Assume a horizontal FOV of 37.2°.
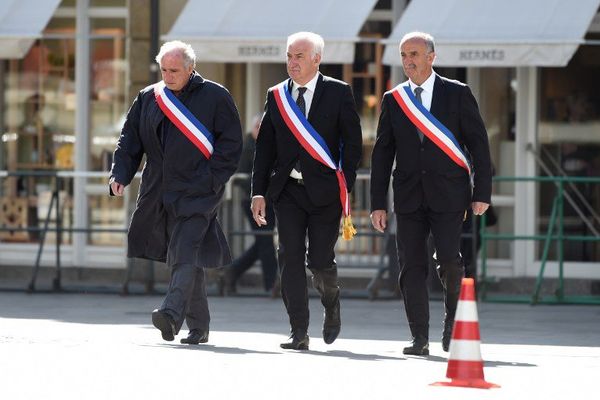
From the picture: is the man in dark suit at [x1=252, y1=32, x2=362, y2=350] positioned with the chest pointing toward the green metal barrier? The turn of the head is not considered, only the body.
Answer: no

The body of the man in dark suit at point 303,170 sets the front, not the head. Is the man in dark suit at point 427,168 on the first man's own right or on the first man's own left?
on the first man's own left

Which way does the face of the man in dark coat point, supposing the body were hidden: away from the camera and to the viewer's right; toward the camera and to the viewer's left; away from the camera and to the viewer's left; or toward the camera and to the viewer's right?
toward the camera and to the viewer's left

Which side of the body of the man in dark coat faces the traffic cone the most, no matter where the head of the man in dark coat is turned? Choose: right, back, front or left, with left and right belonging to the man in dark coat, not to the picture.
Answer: left

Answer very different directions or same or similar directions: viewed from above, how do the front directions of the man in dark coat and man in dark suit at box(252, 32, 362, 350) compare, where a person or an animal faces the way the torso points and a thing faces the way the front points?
same or similar directions

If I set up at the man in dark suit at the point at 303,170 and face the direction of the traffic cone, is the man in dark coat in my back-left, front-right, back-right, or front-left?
back-right

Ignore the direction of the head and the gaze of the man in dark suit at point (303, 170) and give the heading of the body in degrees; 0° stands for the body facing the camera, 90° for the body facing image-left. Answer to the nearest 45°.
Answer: approximately 45°

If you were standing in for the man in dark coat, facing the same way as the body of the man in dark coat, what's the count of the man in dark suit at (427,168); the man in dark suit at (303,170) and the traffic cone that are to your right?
0

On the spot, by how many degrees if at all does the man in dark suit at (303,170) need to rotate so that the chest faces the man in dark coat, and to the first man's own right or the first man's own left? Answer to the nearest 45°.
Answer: approximately 45° to the first man's own right

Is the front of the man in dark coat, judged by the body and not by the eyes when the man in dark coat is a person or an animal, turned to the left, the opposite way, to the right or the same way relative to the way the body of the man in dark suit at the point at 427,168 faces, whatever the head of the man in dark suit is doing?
the same way

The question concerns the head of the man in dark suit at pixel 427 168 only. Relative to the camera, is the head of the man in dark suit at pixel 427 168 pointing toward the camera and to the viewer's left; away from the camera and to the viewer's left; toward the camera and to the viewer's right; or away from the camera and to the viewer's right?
toward the camera and to the viewer's left

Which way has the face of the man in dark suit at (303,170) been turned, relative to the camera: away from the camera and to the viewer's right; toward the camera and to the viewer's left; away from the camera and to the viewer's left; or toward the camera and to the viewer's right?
toward the camera and to the viewer's left

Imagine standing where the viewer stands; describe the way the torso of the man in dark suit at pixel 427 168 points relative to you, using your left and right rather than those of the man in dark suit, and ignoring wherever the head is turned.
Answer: facing the viewer and to the left of the viewer

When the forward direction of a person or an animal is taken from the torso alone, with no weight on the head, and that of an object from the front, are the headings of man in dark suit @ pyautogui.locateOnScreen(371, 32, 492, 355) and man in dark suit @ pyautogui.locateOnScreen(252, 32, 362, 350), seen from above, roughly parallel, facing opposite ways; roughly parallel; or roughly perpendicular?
roughly parallel
